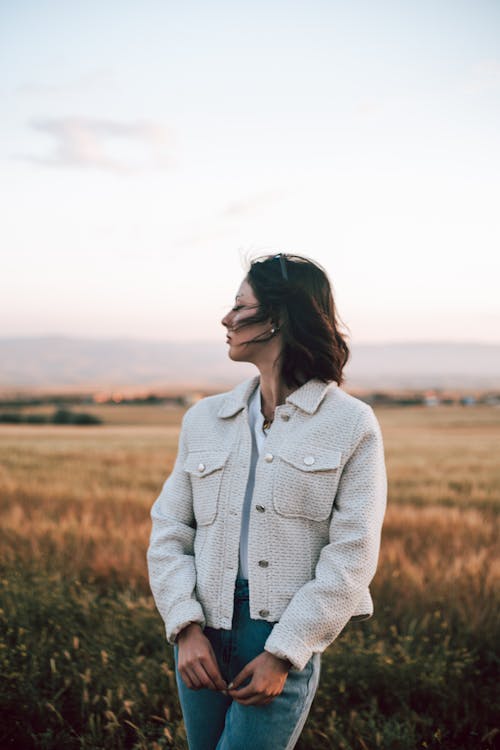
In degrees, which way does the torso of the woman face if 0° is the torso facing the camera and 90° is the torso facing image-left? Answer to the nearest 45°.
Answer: approximately 45°

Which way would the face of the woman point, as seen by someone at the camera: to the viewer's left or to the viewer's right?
to the viewer's left
